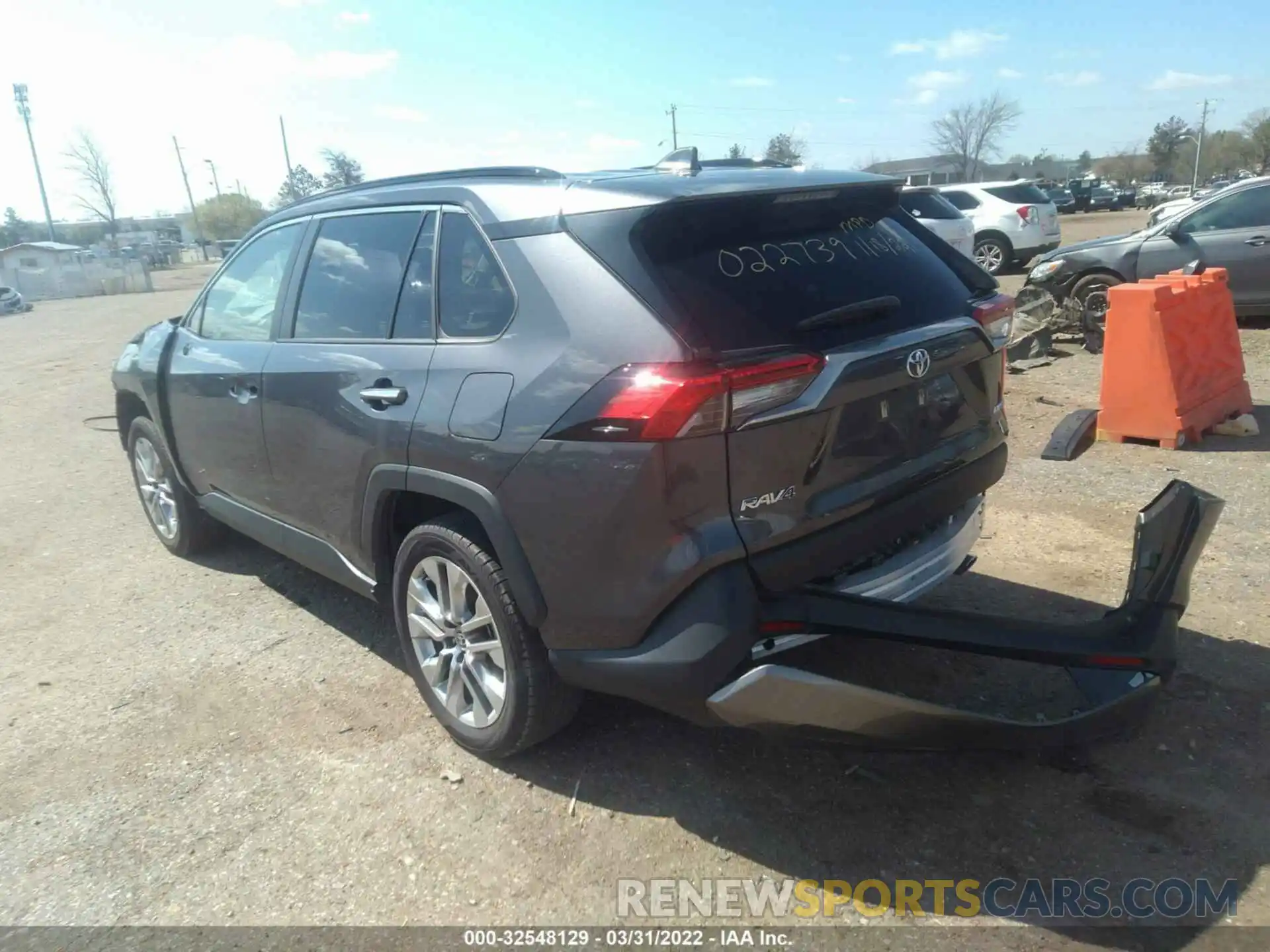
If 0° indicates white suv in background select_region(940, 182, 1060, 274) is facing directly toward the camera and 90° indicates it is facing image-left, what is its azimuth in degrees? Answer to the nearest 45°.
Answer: approximately 135°

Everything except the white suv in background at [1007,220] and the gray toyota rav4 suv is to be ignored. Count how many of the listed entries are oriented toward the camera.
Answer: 0

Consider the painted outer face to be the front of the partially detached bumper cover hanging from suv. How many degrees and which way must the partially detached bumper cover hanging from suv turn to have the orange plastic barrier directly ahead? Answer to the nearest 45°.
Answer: approximately 180°

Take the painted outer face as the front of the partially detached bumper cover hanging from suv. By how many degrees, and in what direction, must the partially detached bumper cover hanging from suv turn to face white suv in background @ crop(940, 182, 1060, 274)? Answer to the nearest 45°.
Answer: approximately 180°

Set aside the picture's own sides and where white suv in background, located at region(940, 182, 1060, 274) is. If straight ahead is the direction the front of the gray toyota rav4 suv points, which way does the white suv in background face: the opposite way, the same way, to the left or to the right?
the same way

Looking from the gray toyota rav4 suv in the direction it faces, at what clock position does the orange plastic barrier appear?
The orange plastic barrier is roughly at 3 o'clock from the gray toyota rav4 suv.

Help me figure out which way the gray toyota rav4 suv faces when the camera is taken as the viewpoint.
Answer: facing away from the viewer and to the left of the viewer

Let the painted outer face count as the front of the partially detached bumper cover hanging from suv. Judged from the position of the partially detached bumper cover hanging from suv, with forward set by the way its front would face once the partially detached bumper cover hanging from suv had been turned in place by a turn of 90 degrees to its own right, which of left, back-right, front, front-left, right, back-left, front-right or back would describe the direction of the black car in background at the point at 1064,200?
right

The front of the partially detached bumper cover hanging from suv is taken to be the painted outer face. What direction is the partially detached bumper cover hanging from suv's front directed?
toward the camera

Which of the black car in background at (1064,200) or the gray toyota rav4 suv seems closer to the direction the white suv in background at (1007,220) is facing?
the black car in background

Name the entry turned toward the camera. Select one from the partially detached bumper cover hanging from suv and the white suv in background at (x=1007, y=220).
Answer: the partially detached bumper cover hanging from suv

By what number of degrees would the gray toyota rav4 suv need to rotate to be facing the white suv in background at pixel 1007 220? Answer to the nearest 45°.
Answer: approximately 90° to its right

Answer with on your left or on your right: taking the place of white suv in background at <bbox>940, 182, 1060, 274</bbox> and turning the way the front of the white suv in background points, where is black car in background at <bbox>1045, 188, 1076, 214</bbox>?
on your right

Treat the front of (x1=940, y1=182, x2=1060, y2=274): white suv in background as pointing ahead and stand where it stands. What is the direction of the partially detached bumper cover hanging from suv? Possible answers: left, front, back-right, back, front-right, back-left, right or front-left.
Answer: back-left

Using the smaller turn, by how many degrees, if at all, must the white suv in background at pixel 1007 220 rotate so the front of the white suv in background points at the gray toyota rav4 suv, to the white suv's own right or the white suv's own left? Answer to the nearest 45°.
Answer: approximately 135° to the white suv's own left
